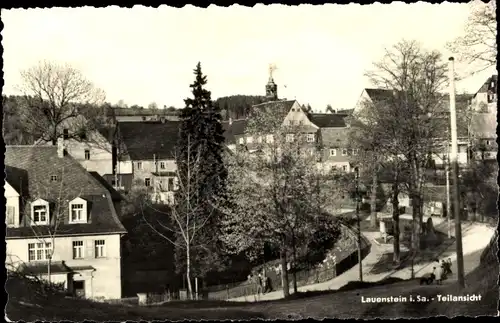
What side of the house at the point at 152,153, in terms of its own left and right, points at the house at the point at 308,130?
left

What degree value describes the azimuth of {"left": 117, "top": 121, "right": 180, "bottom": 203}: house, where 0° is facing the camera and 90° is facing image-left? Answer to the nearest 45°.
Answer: approximately 0°

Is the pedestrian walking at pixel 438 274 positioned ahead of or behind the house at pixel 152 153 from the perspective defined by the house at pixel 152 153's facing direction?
ahead

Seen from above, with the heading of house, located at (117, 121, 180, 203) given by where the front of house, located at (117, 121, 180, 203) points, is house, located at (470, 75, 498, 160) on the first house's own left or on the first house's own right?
on the first house's own left
